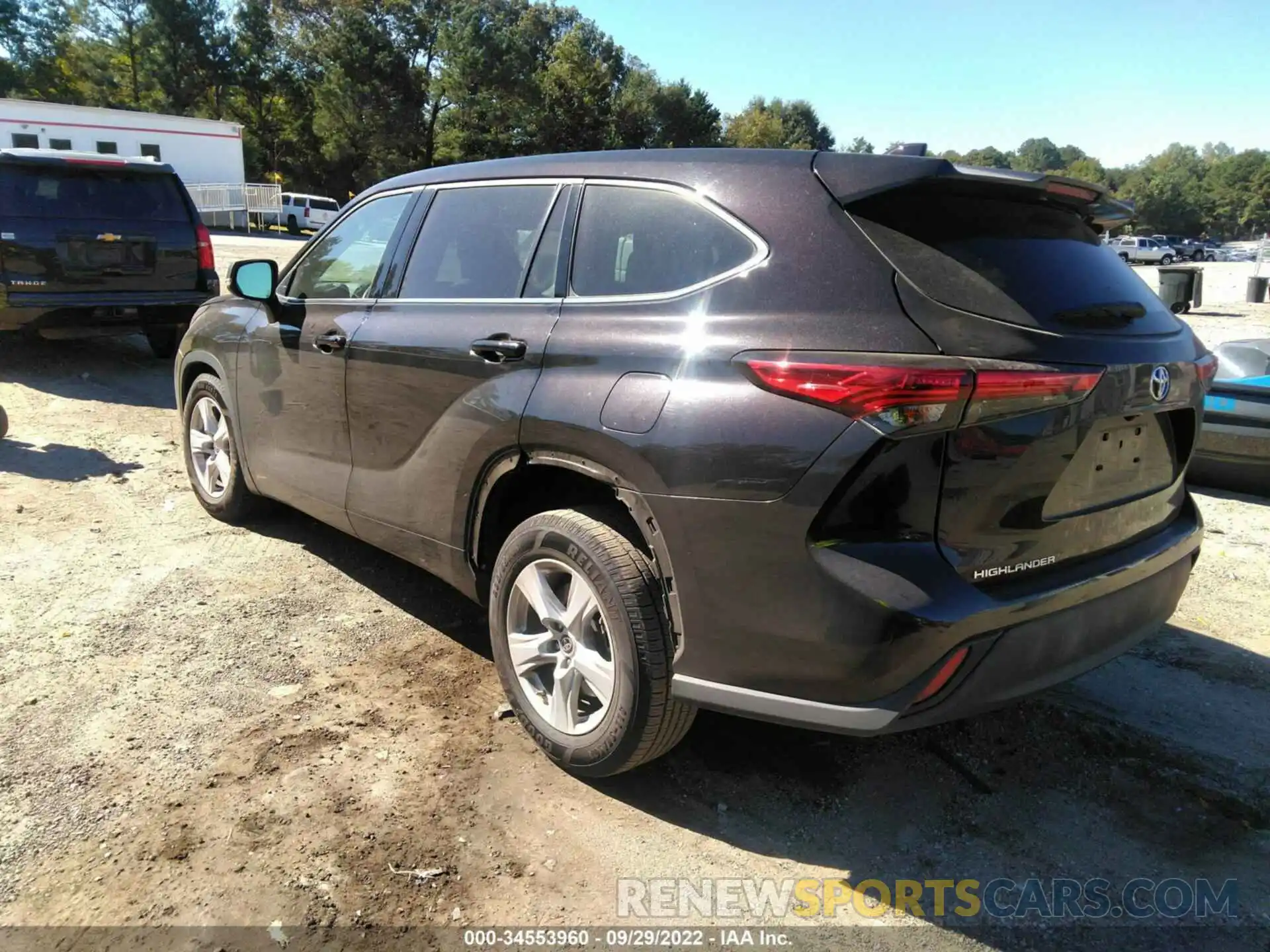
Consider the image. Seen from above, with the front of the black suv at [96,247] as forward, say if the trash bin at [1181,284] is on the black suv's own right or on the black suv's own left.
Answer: on the black suv's own right

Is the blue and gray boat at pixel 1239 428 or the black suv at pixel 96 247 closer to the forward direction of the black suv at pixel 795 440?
the black suv

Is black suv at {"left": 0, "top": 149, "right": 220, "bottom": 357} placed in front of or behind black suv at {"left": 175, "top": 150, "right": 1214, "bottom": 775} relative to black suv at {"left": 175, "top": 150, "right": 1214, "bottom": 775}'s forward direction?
in front

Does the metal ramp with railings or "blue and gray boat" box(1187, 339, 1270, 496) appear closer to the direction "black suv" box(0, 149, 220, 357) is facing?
the metal ramp with railings

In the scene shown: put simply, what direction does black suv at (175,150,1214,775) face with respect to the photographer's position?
facing away from the viewer and to the left of the viewer

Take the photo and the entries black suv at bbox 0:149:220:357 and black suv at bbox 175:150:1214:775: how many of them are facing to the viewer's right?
0

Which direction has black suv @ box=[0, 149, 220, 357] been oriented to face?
away from the camera

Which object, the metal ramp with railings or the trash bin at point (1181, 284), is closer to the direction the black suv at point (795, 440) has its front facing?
the metal ramp with railings

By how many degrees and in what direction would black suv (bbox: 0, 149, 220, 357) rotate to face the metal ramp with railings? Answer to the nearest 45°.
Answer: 0° — it already faces it

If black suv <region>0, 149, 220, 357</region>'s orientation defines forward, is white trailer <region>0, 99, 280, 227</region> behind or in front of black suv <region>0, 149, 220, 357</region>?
in front

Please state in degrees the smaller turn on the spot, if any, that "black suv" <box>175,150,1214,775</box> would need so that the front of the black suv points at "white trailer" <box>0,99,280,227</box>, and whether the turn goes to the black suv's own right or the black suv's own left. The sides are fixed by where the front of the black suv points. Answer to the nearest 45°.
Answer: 0° — it already faces it

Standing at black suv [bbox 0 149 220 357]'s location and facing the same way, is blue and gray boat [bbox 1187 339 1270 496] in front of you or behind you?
behind
